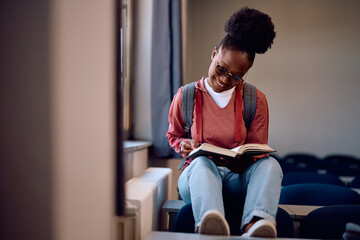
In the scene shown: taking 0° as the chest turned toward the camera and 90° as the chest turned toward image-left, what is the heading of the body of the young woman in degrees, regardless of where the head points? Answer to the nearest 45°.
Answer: approximately 0°
